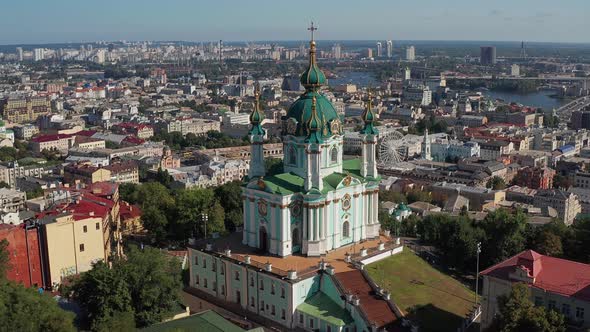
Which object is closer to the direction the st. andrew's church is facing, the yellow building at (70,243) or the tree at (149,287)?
the tree

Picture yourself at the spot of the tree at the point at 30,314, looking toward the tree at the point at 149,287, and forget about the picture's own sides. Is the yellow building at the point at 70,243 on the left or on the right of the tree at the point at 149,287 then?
left

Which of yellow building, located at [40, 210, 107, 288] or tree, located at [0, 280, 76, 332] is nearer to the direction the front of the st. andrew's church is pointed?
the tree

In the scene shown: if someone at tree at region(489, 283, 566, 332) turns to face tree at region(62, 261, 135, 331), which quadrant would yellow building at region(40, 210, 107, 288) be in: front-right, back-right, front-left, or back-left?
front-right
